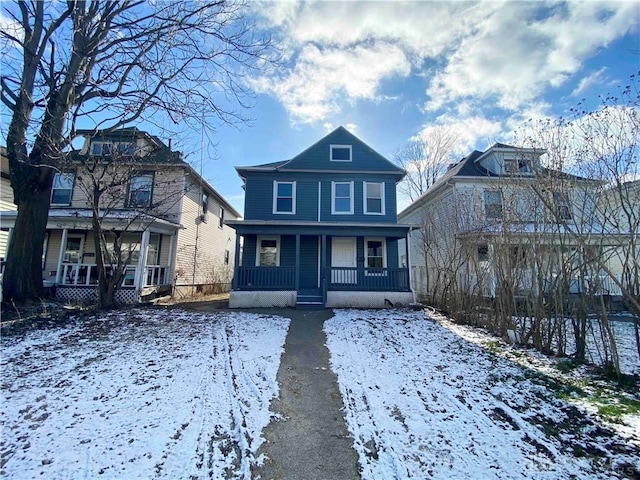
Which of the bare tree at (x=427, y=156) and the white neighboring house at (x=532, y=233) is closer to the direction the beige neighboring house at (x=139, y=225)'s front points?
the white neighboring house

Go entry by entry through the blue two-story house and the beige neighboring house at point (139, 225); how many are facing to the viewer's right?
0

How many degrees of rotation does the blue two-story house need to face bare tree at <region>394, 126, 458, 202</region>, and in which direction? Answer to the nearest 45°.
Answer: approximately 135° to its left

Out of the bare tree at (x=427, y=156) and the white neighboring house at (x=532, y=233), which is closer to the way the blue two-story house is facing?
the white neighboring house

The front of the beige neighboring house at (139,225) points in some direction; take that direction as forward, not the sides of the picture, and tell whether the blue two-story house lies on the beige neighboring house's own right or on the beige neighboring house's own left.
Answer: on the beige neighboring house's own left

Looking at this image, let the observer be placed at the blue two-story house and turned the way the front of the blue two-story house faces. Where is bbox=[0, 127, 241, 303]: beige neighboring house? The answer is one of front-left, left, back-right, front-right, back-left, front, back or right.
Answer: right

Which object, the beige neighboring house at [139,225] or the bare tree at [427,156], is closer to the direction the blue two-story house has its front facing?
the beige neighboring house

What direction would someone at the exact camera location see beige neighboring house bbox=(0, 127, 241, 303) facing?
facing the viewer and to the left of the viewer

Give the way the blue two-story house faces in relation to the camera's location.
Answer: facing the viewer

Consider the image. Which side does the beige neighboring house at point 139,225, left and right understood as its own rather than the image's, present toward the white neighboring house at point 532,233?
left

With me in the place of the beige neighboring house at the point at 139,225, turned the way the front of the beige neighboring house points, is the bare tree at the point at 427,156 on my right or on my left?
on my left

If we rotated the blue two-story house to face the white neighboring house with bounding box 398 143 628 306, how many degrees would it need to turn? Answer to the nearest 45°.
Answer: approximately 45° to its left
